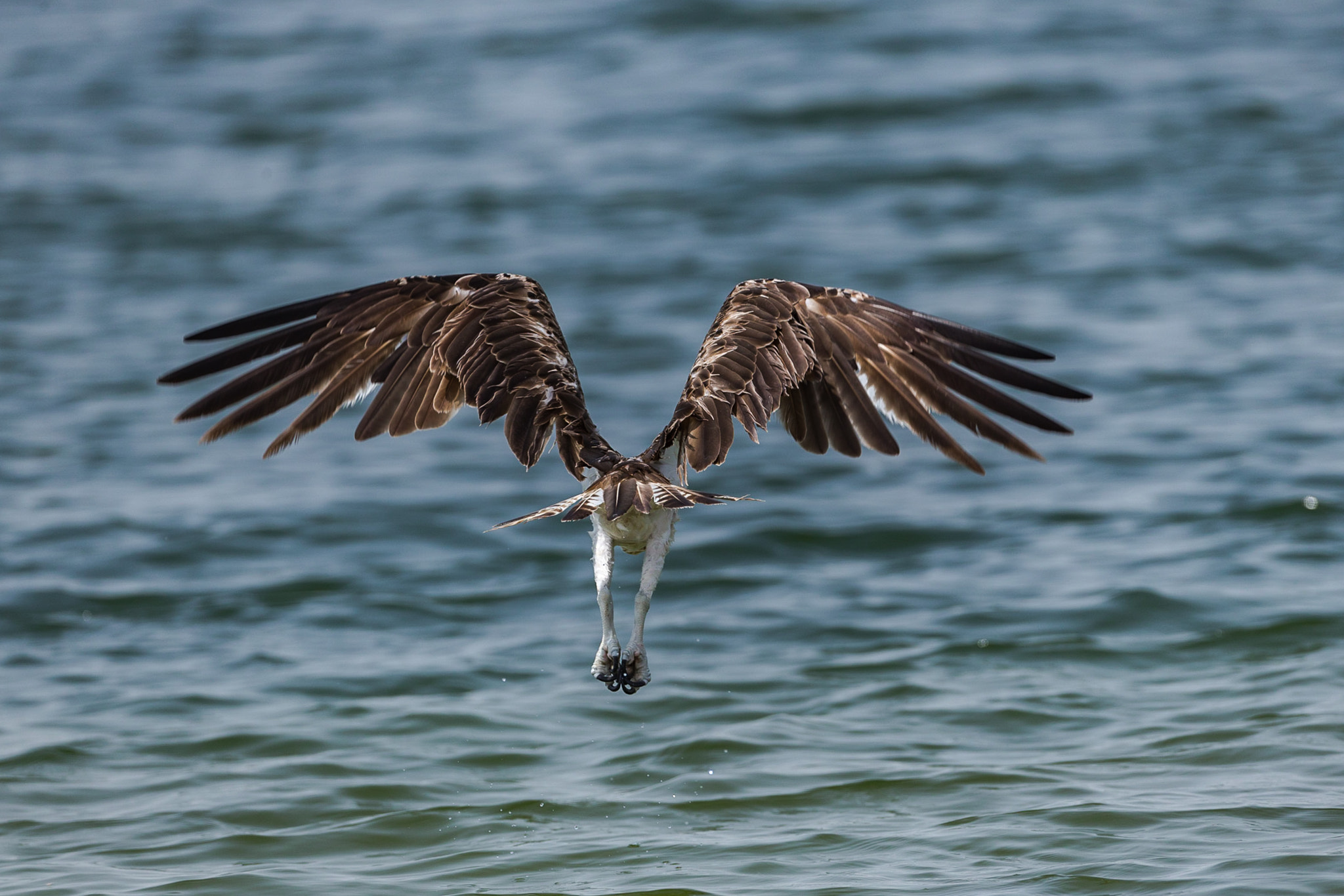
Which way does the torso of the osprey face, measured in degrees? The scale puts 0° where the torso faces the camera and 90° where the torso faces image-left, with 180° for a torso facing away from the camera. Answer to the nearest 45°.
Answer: approximately 180°
